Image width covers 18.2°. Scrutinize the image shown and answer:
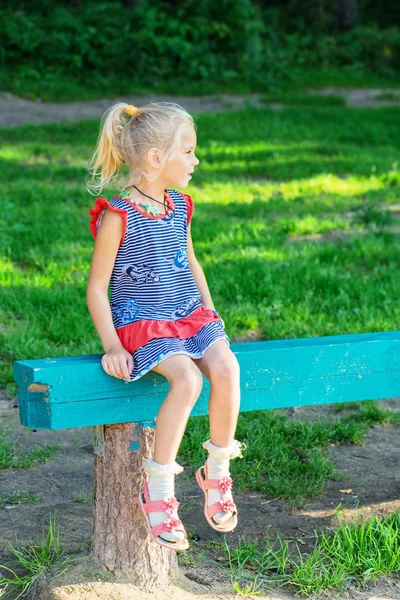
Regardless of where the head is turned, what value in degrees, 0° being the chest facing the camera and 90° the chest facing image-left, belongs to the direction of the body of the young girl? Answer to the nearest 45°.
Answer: approximately 315°

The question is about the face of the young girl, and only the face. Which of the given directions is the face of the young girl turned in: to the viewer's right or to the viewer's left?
to the viewer's right
